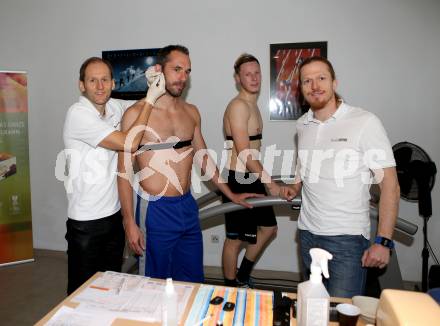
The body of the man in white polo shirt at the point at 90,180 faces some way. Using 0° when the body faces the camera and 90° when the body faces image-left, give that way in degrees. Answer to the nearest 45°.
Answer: approximately 315°

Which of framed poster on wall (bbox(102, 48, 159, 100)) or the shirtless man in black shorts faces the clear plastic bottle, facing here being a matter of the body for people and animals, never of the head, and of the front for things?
the framed poster on wall
